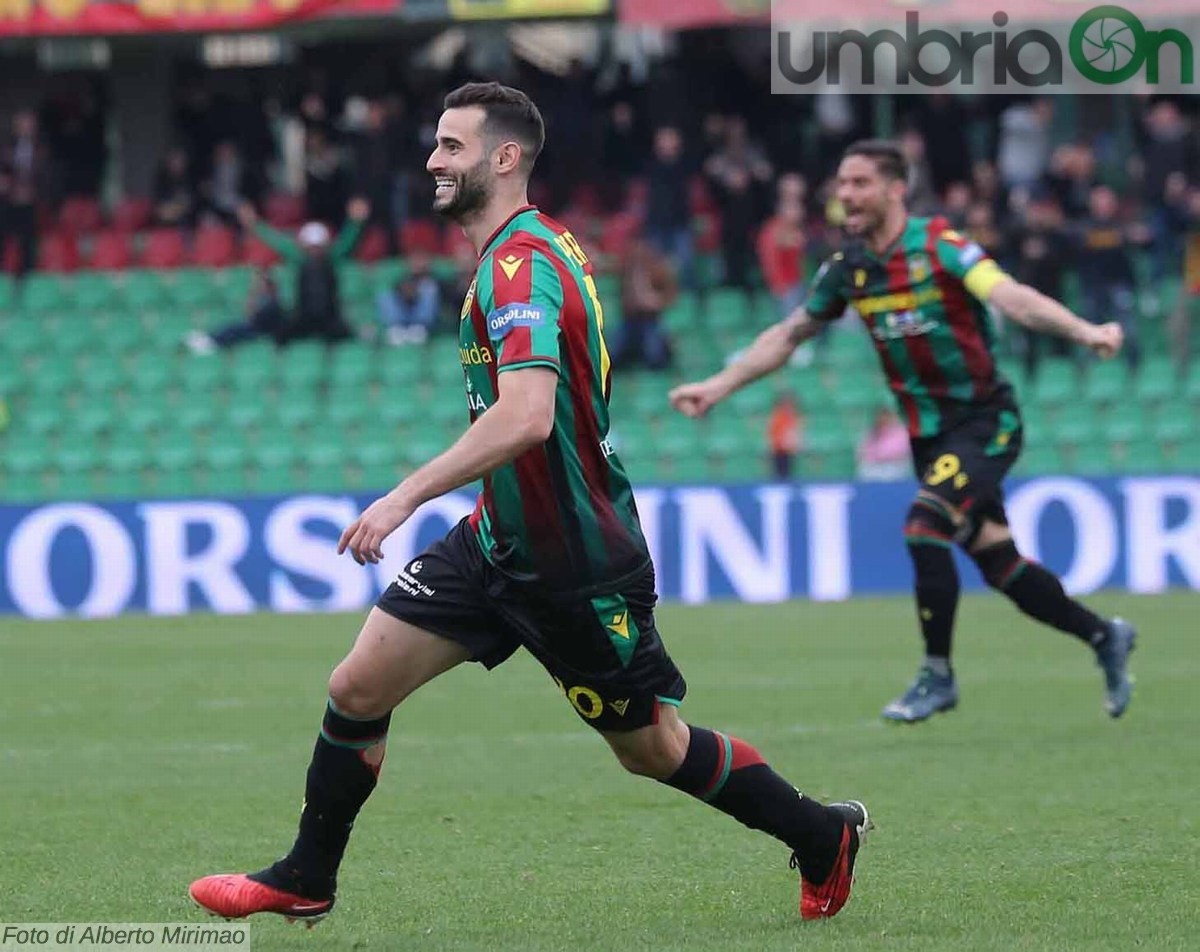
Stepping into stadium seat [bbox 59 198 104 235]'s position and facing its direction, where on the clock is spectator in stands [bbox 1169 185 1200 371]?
The spectator in stands is roughly at 10 o'clock from the stadium seat.

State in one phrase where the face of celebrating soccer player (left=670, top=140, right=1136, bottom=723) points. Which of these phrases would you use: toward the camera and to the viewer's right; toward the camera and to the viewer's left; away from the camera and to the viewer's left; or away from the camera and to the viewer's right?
toward the camera and to the viewer's left

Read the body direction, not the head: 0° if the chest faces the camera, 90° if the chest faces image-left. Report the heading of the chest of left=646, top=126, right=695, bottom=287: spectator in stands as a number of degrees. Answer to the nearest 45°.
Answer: approximately 0°

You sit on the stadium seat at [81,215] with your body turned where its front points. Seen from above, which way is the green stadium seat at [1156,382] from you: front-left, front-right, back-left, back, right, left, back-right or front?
front-left

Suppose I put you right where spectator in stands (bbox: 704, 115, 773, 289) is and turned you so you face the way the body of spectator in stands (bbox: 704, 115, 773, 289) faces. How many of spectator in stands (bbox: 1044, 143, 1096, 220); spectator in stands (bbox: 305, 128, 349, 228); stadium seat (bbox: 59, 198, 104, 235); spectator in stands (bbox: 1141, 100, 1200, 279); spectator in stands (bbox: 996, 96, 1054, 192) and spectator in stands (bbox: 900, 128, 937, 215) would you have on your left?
4

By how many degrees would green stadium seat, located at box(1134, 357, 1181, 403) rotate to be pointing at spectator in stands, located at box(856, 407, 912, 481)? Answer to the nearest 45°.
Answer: approximately 45° to its right

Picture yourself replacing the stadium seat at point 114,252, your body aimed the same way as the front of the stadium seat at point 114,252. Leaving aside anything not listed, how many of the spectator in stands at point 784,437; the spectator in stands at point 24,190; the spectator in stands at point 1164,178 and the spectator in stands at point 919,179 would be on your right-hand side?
1

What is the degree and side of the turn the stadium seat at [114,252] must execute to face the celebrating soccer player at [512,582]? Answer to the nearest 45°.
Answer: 0° — it already faces them

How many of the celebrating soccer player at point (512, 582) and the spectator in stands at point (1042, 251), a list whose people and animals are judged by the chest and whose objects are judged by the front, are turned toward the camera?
1

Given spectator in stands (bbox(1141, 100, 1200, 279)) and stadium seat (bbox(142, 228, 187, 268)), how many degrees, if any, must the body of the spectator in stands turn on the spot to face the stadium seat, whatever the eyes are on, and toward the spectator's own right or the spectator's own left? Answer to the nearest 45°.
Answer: approximately 90° to the spectator's own right

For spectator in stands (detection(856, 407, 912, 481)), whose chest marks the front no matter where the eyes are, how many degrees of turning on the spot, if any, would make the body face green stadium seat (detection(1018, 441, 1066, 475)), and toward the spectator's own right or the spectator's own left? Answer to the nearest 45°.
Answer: approximately 90° to the spectator's own left
